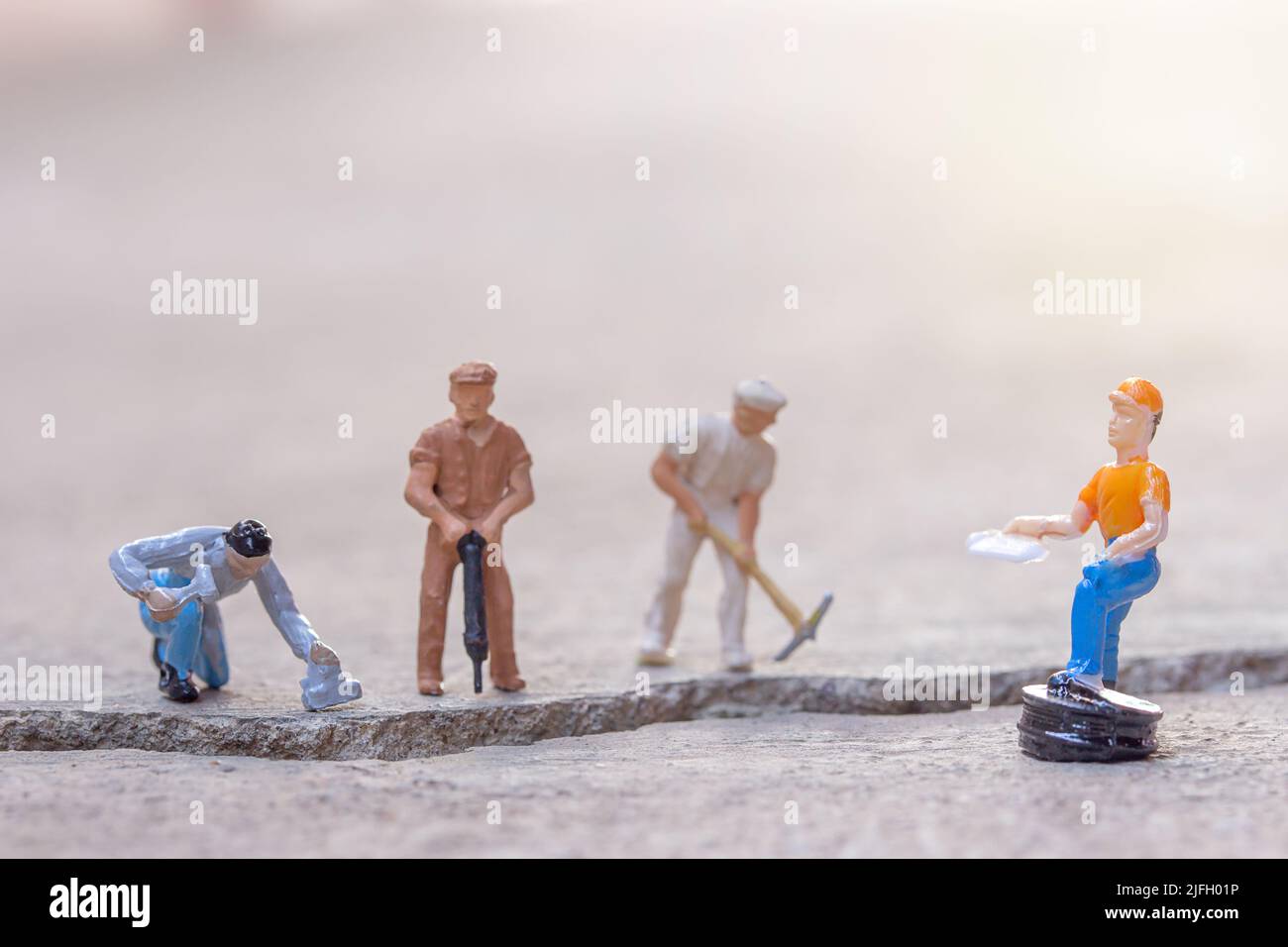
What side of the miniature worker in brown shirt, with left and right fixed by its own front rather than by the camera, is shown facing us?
front

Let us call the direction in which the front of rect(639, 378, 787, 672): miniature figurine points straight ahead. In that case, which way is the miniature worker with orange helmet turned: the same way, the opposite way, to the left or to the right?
to the right

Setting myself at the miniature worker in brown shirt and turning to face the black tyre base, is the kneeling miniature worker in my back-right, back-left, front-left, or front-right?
back-right

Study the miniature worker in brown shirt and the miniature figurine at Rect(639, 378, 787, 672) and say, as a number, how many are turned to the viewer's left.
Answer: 0

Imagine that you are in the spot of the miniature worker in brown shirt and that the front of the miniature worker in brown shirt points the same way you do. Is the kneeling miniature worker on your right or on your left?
on your right

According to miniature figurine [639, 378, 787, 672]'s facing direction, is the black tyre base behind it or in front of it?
in front

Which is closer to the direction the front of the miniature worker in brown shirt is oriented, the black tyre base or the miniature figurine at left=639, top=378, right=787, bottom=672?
the black tyre base

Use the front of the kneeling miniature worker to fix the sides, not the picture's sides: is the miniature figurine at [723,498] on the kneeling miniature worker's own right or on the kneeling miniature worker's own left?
on the kneeling miniature worker's own left

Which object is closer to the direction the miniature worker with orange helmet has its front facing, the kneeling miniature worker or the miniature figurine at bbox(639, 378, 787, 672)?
the kneeling miniature worker

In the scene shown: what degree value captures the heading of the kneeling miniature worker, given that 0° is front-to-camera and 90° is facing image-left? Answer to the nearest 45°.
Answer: approximately 315°

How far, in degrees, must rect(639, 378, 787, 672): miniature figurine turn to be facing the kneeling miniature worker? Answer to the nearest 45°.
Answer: approximately 90° to its right

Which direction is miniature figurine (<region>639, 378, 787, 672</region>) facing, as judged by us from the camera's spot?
facing the viewer and to the right of the viewer

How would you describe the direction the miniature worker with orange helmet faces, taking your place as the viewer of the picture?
facing the viewer and to the left of the viewer

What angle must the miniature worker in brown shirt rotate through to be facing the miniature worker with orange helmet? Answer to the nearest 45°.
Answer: approximately 45° to its left
